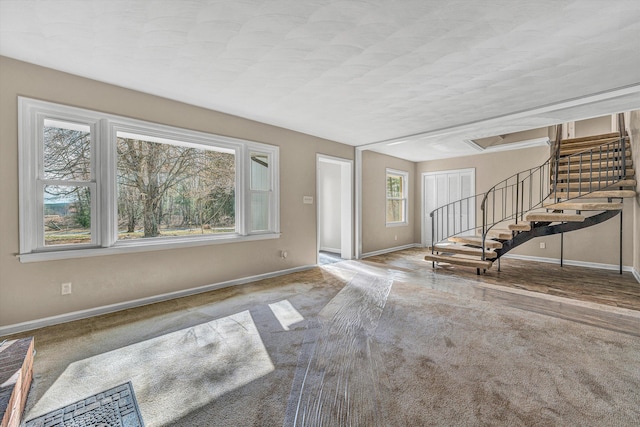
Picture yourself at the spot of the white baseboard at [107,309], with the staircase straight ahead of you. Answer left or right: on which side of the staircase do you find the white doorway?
left

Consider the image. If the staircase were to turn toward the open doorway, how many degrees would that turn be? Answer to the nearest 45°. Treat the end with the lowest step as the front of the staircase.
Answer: approximately 45° to its right

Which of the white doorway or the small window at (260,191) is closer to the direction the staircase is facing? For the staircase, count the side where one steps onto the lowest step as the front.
the small window

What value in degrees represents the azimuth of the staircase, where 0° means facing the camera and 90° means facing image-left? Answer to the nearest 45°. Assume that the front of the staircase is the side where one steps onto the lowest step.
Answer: approximately 45°

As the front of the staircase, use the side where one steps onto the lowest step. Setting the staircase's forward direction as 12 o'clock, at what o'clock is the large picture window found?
The large picture window is roughly at 12 o'clock from the staircase.

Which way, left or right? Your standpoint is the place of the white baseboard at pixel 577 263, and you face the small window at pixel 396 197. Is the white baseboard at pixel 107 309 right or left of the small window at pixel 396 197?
left

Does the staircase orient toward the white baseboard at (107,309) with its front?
yes

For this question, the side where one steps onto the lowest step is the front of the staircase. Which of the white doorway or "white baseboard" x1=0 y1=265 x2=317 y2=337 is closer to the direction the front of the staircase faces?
the white baseboard
